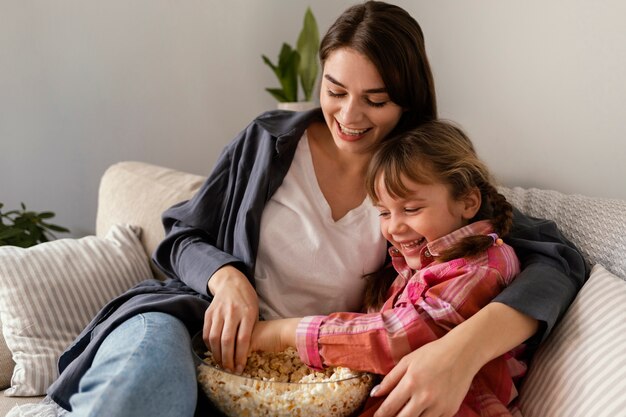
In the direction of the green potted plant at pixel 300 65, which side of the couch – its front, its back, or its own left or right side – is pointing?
back

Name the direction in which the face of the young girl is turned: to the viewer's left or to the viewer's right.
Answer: to the viewer's left

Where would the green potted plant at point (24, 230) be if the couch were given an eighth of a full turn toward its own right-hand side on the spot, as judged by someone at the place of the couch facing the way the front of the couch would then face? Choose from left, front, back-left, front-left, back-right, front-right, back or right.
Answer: right

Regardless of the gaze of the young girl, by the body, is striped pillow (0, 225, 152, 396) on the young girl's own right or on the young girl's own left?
on the young girl's own right

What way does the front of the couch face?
toward the camera

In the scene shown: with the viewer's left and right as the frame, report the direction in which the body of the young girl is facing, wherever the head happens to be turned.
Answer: facing the viewer and to the left of the viewer

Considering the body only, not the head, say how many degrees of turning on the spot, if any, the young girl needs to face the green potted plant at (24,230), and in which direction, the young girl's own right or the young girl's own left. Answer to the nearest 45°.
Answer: approximately 90° to the young girl's own right

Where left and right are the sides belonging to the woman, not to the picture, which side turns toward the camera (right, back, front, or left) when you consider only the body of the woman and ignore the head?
front

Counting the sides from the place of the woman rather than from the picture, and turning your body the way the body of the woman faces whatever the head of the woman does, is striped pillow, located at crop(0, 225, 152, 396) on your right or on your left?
on your right

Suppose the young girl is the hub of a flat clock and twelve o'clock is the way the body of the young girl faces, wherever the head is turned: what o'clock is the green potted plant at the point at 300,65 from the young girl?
The green potted plant is roughly at 4 o'clock from the young girl.

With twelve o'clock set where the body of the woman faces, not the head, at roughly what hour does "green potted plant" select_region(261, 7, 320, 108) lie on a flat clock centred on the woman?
The green potted plant is roughly at 6 o'clock from the woman.
